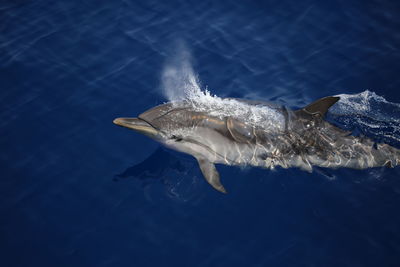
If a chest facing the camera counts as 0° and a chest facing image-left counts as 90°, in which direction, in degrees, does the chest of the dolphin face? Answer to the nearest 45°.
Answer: approximately 90°
